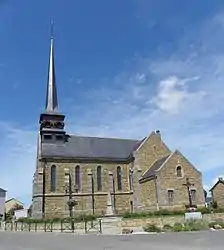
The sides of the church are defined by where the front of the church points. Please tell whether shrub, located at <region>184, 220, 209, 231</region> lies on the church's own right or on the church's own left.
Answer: on the church's own left

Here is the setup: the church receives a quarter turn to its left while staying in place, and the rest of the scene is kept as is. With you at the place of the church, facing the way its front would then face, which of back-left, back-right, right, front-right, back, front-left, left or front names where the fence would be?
front

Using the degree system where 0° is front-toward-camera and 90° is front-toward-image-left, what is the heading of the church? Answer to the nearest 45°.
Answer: approximately 90°

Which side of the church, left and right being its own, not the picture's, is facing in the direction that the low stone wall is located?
left
